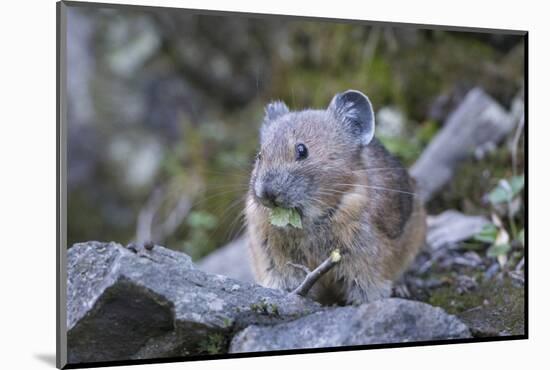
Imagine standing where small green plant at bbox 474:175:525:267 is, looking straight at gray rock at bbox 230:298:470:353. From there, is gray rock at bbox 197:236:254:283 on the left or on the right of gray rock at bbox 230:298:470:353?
right

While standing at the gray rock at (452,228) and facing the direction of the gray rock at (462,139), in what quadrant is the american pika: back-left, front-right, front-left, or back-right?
back-left

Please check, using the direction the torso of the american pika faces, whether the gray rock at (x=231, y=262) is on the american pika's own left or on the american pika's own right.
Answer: on the american pika's own right

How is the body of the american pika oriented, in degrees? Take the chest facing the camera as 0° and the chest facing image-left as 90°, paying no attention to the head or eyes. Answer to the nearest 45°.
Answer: approximately 45°

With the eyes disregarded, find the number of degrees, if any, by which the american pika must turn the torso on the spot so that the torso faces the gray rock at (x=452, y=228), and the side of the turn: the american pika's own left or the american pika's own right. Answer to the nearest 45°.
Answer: approximately 180°

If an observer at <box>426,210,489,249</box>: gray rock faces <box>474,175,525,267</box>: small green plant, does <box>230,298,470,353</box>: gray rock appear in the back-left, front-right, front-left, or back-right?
back-right

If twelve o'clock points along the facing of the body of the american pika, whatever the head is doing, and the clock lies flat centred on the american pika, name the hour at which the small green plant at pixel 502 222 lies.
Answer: The small green plant is roughly at 6 o'clock from the american pika.
